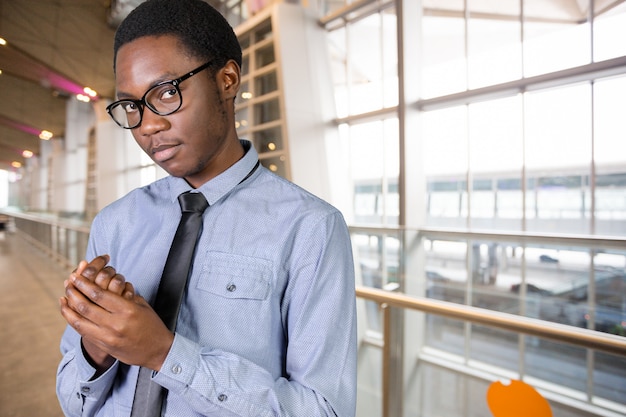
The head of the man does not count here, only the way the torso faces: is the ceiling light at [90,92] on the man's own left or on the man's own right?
on the man's own right

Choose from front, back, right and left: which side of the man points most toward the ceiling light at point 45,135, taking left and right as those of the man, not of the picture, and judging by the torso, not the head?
right

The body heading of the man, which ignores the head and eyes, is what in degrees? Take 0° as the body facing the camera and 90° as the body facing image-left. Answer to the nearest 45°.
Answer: approximately 45°

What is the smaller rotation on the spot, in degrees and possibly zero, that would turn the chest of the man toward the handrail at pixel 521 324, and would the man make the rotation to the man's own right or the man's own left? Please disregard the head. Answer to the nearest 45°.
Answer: approximately 135° to the man's own left

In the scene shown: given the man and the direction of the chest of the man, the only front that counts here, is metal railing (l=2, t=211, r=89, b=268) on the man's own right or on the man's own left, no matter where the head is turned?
on the man's own right
